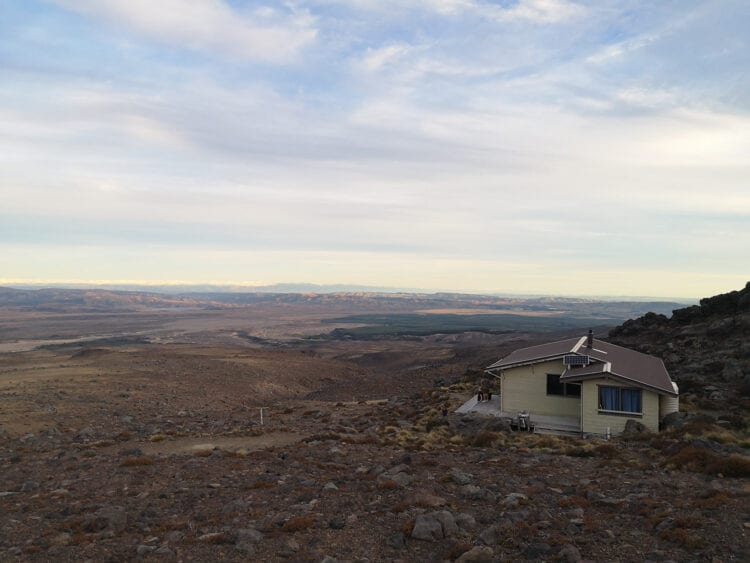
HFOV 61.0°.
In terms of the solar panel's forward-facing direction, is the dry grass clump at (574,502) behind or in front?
in front

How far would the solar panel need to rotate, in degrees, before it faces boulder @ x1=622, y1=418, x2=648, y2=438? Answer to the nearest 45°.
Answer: approximately 45° to its left

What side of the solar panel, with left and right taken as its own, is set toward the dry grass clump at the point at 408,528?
front

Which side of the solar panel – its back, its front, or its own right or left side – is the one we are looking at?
front

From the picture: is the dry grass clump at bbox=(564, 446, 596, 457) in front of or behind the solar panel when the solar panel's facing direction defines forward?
in front

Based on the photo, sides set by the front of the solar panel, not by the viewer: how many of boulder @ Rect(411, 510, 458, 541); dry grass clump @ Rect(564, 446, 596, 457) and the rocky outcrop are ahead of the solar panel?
2

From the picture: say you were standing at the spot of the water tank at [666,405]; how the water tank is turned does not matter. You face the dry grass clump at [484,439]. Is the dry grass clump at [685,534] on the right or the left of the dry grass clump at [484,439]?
left

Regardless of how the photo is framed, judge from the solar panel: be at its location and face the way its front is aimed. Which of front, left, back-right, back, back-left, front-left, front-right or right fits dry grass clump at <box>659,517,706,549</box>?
front

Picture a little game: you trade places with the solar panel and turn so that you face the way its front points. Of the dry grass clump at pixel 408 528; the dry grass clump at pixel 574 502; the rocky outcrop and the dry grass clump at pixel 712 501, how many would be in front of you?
3

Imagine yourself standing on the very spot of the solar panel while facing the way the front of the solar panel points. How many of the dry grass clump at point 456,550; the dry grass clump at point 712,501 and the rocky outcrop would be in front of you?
2

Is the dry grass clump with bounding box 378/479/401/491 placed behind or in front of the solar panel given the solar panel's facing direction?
in front

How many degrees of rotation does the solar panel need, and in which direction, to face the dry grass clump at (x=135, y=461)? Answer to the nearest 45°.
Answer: approximately 45° to its right

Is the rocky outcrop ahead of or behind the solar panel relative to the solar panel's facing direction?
behind

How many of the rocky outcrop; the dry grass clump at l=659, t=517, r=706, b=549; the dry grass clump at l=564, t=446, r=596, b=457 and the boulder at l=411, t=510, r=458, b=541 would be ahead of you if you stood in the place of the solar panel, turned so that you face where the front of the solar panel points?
3
